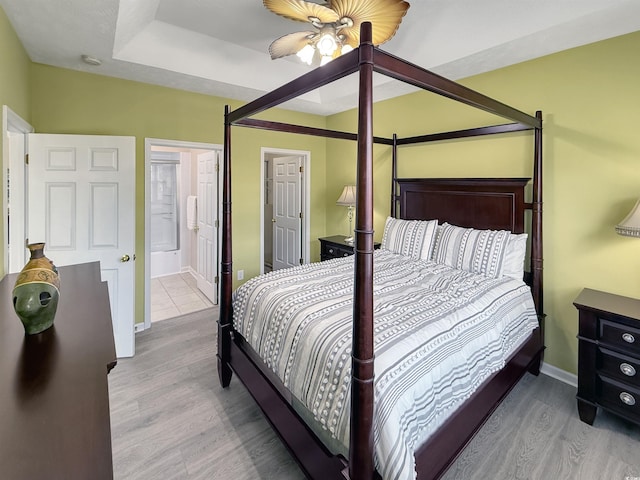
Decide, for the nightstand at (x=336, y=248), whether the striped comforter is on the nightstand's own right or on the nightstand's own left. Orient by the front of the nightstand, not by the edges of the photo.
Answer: on the nightstand's own left

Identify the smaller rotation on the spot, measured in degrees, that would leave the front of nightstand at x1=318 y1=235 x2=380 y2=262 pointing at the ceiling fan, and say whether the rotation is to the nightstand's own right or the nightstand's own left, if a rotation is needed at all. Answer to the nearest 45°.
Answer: approximately 45° to the nightstand's own left

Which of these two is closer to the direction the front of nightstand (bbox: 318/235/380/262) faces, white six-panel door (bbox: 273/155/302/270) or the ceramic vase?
the ceramic vase

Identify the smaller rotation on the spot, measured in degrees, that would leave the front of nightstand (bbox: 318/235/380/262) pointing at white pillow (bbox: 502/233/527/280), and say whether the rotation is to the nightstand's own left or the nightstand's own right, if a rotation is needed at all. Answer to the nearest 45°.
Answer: approximately 90° to the nightstand's own left

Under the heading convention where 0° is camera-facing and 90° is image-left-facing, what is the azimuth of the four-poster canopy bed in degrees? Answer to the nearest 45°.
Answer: approximately 45°

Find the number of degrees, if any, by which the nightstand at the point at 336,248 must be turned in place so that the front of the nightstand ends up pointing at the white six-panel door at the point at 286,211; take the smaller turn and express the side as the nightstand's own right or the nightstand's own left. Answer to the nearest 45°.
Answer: approximately 90° to the nightstand's own right

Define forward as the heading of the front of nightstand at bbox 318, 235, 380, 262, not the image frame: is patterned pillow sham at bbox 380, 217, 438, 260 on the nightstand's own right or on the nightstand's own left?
on the nightstand's own left

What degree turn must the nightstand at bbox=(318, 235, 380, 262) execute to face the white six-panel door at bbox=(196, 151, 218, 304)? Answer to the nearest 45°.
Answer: approximately 45° to its right

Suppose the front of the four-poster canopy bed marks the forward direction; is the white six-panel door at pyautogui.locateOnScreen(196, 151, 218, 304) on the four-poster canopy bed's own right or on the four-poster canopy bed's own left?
on the four-poster canopy bed's own right

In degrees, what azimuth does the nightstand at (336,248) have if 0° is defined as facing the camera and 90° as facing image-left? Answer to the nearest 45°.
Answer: approximately 45°
